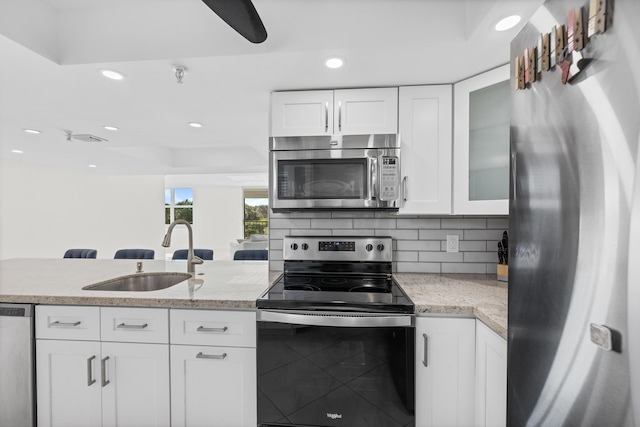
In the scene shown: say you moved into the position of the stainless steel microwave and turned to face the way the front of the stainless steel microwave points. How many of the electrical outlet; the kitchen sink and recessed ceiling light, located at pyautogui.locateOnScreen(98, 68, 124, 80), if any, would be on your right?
2

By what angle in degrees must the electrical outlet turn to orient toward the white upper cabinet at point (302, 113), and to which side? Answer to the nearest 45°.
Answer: approximately 45° to its right

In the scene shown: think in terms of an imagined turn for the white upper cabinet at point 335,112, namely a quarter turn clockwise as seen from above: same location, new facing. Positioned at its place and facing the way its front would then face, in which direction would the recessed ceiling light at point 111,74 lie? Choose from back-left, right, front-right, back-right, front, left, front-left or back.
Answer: front

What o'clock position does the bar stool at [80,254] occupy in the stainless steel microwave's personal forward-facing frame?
The bar stool is roughly at 4 o'clock from the stainless steel microwave.

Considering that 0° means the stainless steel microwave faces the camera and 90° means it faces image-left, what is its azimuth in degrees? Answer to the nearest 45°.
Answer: approximately 0°

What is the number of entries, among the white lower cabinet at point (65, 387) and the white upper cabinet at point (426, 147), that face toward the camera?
2

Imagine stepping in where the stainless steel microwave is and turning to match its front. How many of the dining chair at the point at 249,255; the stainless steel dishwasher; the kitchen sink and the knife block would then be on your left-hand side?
1
